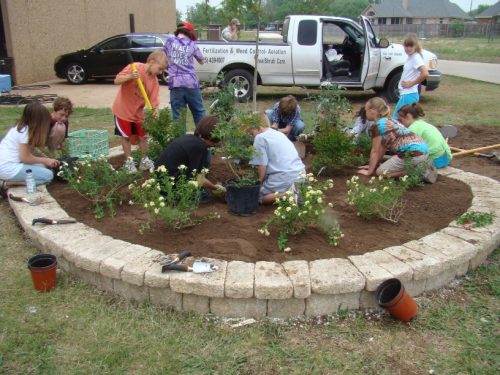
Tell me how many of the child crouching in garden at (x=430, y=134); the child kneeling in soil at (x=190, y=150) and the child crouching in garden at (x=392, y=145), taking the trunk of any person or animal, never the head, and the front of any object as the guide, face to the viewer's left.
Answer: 2

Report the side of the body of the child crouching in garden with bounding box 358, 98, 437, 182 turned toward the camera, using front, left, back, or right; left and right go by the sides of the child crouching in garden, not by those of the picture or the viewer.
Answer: left

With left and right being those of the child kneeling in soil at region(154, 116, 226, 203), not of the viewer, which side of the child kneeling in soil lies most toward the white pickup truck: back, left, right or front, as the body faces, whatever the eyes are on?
left

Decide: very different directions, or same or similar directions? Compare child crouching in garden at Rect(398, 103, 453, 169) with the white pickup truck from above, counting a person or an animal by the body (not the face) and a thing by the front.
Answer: very different directions

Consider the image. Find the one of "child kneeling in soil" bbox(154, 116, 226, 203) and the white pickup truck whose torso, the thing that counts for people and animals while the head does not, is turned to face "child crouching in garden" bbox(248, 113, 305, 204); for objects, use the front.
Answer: the child kneeling in soil

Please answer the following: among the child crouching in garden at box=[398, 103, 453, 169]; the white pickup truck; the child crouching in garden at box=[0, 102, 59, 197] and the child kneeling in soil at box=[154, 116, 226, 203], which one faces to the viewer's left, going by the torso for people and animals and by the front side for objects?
the child crouching in garden at box=[398, 103, 453, 169]

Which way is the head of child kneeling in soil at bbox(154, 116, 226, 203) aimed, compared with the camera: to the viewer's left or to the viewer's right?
to the viewer's right

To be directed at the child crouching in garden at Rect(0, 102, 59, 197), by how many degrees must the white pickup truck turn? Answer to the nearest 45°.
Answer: approximately 90° to its right

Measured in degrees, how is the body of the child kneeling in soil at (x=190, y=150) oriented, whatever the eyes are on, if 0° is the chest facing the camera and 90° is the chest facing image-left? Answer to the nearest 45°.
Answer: approximately 270°

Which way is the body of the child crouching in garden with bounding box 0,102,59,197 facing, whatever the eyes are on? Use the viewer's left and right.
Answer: facing to the right of the viewer

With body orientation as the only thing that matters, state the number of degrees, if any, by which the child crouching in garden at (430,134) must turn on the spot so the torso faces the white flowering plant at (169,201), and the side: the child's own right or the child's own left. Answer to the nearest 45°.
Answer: approximately 45° to the child's own left

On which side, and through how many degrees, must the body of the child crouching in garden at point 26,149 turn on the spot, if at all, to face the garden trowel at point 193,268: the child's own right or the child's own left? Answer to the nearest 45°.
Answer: approximately 90° to the child's own right

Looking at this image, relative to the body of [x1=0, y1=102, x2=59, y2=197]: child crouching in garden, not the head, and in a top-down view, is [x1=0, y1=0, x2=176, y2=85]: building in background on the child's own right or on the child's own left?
on the child's own left

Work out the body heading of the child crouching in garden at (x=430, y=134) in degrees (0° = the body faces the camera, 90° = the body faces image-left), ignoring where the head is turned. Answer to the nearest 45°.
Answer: approximately 90°

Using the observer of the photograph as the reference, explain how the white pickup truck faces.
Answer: facing to the right of the viewer
